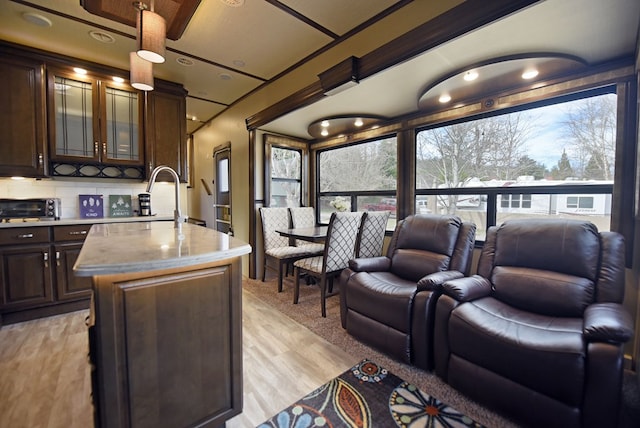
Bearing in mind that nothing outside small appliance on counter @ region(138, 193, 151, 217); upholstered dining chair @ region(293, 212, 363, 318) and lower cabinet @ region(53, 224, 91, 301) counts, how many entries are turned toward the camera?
2

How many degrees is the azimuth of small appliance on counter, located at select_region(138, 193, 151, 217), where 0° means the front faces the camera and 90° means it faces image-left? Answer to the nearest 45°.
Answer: approximately 0°

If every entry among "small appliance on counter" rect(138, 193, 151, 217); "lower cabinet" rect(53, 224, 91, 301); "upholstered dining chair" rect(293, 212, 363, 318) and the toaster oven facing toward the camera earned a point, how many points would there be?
3

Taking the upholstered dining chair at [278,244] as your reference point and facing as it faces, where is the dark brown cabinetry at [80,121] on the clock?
The dark brown cabinetry is roughly at 4 o'clock from the upholstered dining chair.

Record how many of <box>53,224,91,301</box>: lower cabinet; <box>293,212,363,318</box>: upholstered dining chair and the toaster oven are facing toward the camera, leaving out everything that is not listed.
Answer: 2

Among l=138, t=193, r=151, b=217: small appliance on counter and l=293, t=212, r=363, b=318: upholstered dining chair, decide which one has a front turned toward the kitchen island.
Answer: the small appliance on counter

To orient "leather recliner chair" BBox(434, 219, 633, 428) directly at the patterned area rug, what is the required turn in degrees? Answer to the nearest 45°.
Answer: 0° — it already faces it

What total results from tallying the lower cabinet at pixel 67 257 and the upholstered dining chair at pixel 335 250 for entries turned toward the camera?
1

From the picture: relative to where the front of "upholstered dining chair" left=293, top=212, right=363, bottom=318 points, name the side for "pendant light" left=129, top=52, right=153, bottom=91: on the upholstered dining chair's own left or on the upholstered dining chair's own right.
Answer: on the upholstered dining chair's own left

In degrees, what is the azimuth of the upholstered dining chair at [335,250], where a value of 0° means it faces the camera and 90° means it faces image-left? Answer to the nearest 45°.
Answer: approximately 135°

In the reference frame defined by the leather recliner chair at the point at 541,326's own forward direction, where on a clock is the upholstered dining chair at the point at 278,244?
The upholstered dining chair is roughly at 2 o'clock from the leather recliner chair.
